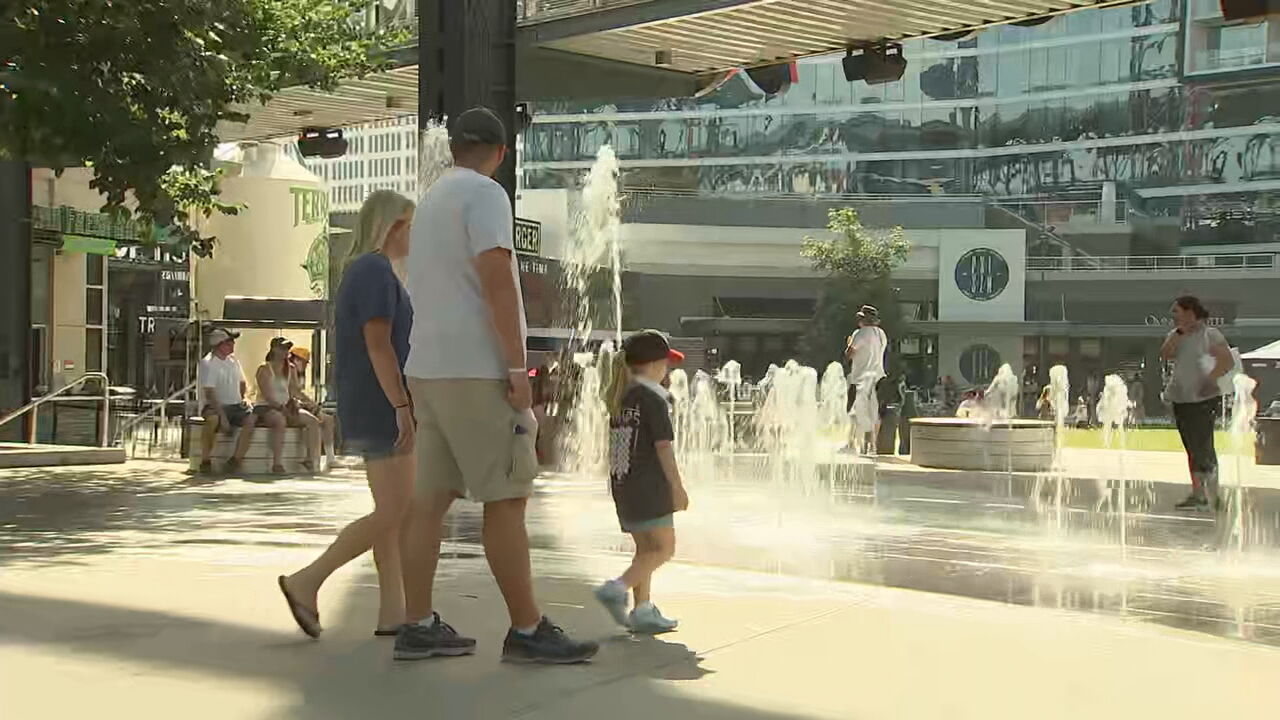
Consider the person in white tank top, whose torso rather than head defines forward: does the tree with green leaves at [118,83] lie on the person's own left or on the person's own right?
on the person's own right

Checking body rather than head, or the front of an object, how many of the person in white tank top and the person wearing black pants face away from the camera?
0

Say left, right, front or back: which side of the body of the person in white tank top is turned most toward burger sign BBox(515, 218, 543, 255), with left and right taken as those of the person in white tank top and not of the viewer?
left

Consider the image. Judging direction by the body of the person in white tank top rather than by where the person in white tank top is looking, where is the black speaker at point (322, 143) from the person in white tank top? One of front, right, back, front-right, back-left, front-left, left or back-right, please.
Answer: back-left

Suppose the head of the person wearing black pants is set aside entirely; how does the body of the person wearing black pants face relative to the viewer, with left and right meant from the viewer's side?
facing the viewer and to the left of the viewer

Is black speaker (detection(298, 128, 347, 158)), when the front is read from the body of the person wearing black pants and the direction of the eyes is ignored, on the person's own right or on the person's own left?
on the person's own right

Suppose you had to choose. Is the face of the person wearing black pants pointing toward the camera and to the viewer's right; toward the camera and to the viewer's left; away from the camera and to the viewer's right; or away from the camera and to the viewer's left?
toward the camera and to the viewer's left

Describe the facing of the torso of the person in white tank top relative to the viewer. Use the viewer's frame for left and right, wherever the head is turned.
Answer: facing the viewer and to the right of the viewer
